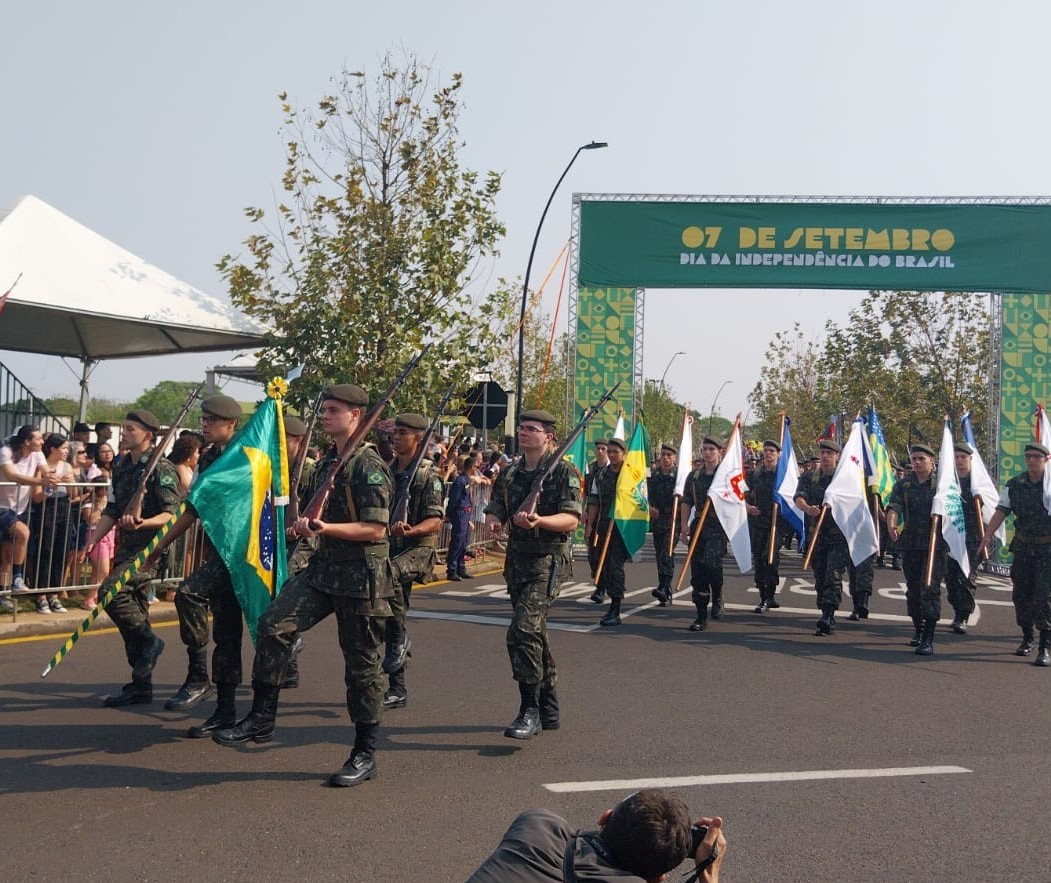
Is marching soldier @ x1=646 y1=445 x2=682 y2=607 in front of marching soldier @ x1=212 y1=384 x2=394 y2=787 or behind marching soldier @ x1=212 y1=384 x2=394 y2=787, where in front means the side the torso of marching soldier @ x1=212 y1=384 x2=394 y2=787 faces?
behind

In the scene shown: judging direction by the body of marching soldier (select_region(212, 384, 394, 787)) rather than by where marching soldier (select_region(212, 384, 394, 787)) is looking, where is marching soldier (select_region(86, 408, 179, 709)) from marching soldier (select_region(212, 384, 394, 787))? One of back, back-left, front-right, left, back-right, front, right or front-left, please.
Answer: right

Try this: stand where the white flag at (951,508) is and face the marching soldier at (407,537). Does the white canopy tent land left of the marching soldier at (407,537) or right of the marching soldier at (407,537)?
right

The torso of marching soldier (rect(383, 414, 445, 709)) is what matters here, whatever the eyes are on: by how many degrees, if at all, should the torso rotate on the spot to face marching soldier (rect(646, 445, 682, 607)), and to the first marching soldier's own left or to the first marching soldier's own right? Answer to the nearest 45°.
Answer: approximately 180°

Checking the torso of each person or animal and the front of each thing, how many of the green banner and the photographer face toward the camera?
1

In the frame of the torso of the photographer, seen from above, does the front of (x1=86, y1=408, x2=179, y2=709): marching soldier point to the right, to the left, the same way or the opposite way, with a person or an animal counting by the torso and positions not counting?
the opposite way

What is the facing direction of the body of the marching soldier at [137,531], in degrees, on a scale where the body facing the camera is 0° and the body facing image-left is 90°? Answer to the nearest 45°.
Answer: approximately 45°

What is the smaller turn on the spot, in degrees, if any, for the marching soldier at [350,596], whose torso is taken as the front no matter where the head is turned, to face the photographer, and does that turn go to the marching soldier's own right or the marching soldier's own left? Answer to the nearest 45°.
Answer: approximately 45° to the marching soldier's own left

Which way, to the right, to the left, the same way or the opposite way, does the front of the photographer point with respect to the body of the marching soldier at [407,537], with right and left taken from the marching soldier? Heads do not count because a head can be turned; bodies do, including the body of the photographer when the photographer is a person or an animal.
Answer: the opposite way

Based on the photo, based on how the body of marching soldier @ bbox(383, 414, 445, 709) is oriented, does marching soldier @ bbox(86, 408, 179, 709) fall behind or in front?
in front
